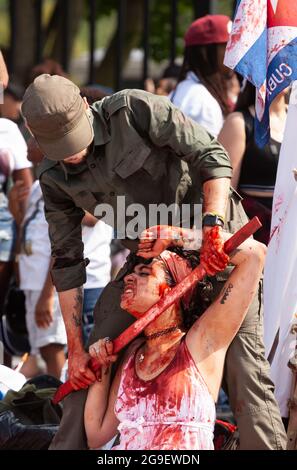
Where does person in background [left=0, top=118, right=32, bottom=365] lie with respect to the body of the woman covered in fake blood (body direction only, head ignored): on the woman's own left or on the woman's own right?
on the woman's own right

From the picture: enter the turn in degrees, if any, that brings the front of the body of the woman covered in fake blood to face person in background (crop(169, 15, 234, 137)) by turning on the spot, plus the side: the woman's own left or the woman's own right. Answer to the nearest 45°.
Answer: approximately 135° to the woman's own right

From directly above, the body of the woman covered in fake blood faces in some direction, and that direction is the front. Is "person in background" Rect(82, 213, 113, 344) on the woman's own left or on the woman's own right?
on the woman's own right

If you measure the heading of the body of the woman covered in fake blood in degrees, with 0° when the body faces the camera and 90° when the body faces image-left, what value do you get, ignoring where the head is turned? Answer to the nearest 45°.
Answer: approximately 45°

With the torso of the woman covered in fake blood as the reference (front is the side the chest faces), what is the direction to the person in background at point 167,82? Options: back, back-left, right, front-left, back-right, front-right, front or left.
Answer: back-right

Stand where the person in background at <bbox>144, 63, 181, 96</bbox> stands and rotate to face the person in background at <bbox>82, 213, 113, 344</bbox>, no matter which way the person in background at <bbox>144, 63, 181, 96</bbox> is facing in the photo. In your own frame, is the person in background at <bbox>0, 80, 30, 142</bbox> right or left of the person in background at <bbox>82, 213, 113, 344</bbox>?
right
